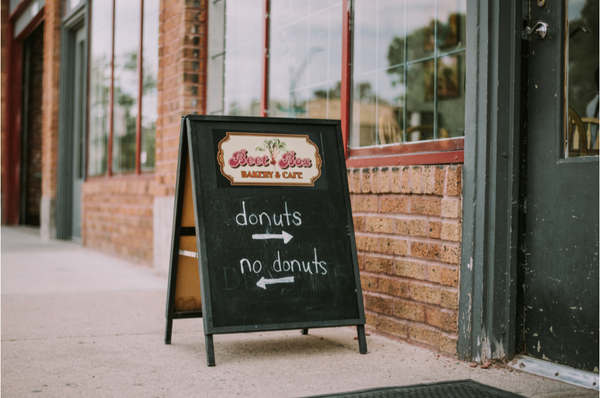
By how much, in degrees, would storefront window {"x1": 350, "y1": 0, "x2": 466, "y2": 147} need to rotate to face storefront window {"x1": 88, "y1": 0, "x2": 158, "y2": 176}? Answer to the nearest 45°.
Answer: approximately 90° to its right

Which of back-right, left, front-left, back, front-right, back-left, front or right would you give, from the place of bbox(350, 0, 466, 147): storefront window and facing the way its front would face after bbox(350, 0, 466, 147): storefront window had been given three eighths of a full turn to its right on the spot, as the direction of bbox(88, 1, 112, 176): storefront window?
front-left

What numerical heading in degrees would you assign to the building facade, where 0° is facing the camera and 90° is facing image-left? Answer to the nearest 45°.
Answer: approximately 45°
